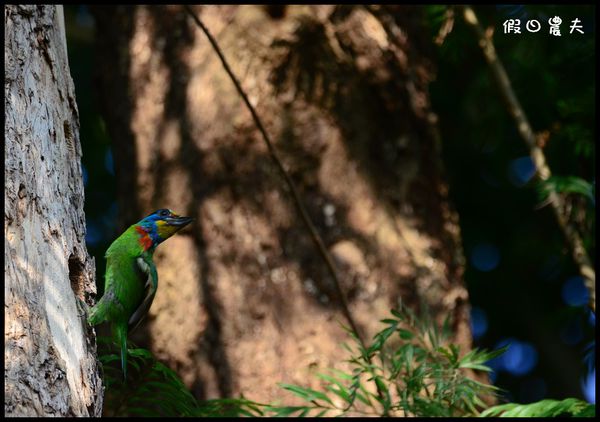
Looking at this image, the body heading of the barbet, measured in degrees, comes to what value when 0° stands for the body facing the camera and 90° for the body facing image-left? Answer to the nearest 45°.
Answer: approximately 270°
